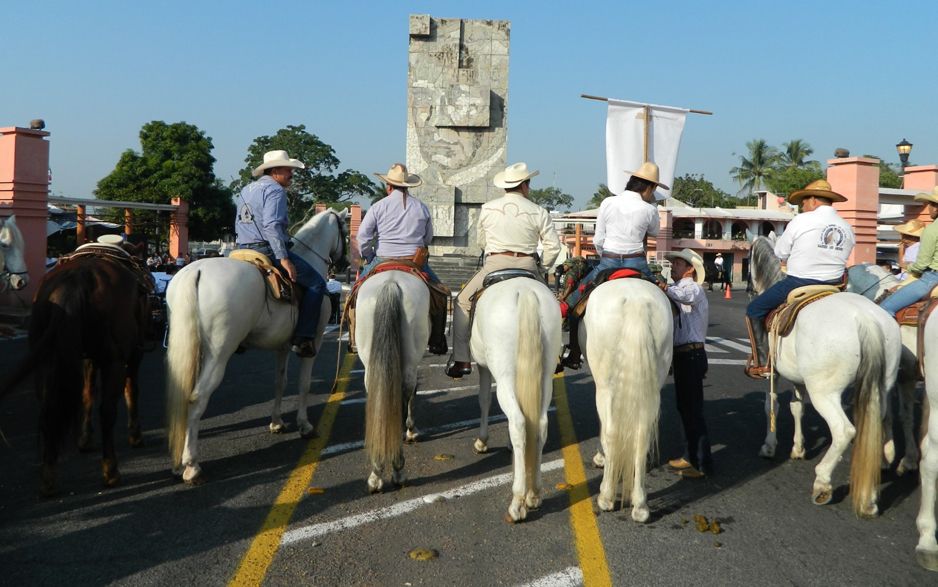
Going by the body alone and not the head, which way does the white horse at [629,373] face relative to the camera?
away from the camera

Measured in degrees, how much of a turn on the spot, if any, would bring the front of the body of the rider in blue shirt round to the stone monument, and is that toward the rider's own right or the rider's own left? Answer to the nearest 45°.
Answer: approximately 45° to the rider's own left

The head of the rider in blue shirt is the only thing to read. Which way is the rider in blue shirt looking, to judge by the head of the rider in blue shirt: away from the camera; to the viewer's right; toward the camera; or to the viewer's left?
to the viewer's right

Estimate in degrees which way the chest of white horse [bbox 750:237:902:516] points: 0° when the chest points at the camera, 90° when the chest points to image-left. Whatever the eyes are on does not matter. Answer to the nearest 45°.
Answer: approximately 135°

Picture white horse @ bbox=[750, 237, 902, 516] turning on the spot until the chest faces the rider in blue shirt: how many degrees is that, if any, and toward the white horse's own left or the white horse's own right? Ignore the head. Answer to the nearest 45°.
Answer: approximately 45° to the white horse's own left

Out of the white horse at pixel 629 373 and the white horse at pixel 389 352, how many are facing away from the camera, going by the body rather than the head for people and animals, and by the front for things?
2

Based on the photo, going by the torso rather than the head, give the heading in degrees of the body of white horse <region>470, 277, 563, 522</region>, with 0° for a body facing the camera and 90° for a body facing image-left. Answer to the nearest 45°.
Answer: approximately 180°

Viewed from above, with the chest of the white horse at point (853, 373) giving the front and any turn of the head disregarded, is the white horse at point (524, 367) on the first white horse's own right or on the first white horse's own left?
on the first white horse's own left

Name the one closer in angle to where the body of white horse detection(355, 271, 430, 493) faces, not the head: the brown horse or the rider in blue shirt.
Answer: the rider in blue shirt

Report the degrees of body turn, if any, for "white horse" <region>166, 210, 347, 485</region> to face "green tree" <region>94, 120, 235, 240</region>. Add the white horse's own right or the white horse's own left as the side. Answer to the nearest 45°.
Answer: approximately 45° to the white horse's own left

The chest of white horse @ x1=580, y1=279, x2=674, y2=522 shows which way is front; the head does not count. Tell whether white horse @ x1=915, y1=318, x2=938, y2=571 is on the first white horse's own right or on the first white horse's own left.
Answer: on the first white horse's own right

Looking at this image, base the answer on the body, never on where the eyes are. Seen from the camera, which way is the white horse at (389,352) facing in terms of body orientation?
away from the camera
